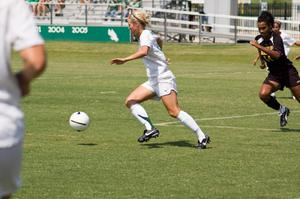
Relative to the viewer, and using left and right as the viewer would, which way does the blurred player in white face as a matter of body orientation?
facing away from the viewer

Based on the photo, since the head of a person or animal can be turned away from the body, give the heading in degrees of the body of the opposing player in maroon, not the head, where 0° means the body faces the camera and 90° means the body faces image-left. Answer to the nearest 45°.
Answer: approximately 45°

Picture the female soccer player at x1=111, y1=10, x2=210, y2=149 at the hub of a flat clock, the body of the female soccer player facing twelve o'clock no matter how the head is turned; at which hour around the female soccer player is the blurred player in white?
The blurred player in white is roughly at 9 o'clock from the female soccer player.

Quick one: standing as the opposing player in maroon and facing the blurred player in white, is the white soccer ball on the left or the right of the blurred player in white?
right

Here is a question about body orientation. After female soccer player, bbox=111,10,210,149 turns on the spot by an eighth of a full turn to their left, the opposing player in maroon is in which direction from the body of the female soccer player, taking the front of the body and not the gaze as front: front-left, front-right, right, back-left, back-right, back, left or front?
back

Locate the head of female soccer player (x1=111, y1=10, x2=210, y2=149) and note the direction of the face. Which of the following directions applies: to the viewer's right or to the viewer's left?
to the viewer's left

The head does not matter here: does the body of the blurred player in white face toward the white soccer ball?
yes

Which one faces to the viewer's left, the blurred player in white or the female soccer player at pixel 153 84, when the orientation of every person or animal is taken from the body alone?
the female soccer player

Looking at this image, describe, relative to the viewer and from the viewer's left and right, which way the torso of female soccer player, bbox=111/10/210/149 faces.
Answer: facing to the left of the viewer
